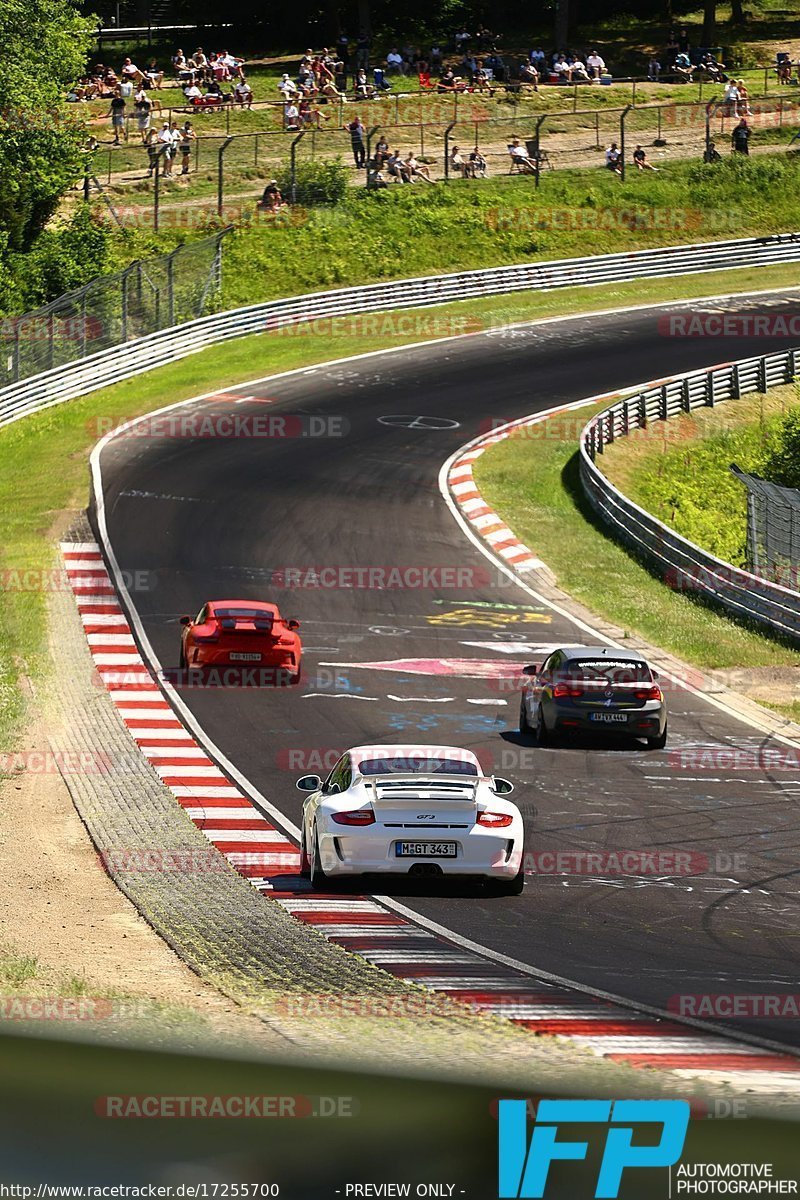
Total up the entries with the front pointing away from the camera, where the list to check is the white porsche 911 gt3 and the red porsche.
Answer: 2

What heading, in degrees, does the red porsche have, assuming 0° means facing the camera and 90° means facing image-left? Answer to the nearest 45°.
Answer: approximately 180°

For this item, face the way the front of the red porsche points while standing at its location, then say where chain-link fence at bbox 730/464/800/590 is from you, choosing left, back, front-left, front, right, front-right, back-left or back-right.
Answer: front-right

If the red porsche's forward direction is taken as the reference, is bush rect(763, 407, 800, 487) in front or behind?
in front

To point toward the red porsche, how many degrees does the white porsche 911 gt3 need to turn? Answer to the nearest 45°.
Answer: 0° — it already faces it

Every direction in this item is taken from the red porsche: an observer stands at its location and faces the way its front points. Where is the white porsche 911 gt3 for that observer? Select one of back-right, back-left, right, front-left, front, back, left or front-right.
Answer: back

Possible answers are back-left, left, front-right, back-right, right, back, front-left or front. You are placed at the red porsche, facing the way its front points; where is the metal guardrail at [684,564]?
front-right

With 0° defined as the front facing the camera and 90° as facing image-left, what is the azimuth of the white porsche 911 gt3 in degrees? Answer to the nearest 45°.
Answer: approximately 180°
